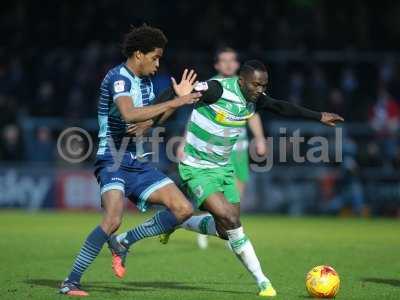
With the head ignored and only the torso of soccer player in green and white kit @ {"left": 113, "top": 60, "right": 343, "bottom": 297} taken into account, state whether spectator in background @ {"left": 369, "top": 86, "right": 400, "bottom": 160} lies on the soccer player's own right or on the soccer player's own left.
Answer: on the soccer player's own left

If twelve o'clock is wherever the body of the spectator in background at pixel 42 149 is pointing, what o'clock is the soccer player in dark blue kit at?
The soccer player in dark blue kit is roughly at 12 o'clock from the spectator in background.

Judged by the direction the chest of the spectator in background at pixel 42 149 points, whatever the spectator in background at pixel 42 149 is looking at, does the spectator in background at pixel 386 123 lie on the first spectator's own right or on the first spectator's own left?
on the first spectator's own left

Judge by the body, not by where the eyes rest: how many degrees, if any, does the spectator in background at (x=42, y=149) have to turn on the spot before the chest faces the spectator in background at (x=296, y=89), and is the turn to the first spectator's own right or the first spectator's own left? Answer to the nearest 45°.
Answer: approximately 90° to the first spectator's own left
